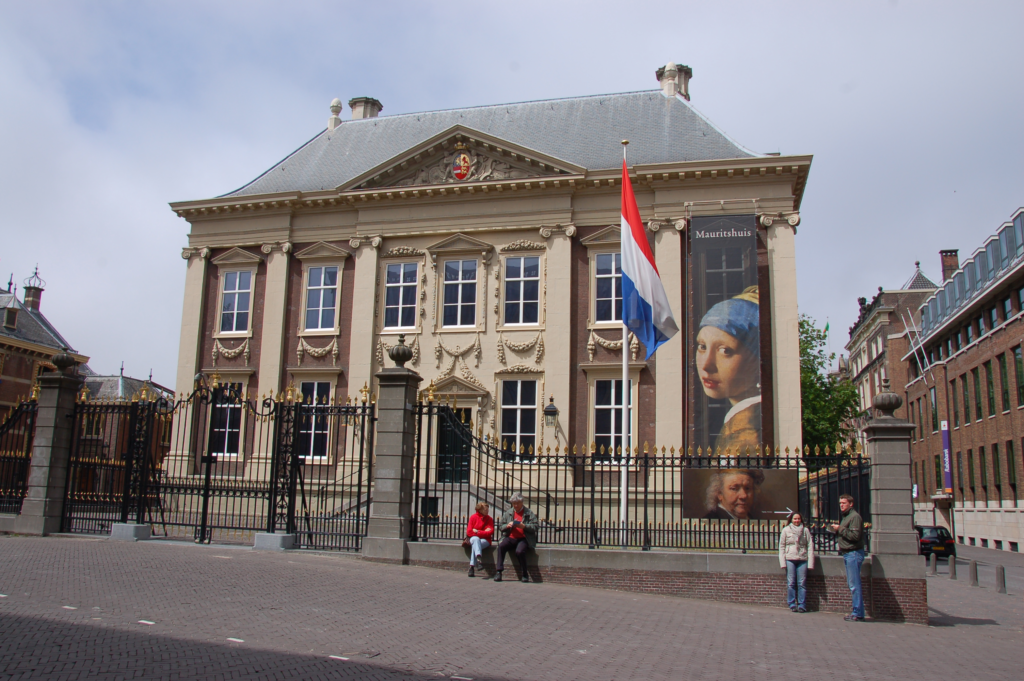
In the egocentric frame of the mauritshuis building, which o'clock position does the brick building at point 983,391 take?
The brick building is roughly at 8 o'clock from the mauritshuis building.

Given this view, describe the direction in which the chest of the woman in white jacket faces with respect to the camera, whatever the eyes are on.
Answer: toward the camera

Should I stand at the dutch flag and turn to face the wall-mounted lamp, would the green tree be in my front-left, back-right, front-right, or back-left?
front-right

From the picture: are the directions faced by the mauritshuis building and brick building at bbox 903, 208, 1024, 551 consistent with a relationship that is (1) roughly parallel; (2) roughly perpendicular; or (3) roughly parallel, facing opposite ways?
roughly perpendicular

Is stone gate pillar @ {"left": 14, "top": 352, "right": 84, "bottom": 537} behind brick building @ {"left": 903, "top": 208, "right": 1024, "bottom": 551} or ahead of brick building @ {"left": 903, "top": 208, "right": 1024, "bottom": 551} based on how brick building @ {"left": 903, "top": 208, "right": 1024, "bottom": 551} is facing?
ahead

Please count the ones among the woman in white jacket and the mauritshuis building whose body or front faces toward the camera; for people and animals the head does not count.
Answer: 2

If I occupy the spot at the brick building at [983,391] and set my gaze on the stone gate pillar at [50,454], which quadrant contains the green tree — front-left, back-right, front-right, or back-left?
front-right

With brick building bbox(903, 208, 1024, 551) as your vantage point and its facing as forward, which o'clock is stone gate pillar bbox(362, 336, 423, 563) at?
The stone gate pillar is roughly at 11 o'clock from the brick building.

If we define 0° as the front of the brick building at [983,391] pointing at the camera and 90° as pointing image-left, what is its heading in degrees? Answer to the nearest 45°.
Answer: approximately 45°

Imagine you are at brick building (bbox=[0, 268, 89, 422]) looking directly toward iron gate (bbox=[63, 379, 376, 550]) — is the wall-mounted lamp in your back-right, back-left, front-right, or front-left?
front-left

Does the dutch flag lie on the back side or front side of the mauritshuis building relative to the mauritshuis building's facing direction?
on the front side

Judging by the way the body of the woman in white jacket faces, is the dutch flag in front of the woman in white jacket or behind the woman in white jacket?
behind

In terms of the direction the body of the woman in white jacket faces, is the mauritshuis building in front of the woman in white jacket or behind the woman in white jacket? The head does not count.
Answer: behind

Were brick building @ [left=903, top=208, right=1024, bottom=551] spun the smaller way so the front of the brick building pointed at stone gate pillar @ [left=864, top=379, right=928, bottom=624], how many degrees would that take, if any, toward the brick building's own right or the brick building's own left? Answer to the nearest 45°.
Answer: approximately 45° to the brick building's own left

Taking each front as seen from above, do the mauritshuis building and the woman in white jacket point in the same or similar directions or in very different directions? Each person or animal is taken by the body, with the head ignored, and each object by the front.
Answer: same or similar directions

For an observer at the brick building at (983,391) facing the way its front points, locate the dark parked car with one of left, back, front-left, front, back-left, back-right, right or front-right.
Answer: front-left
